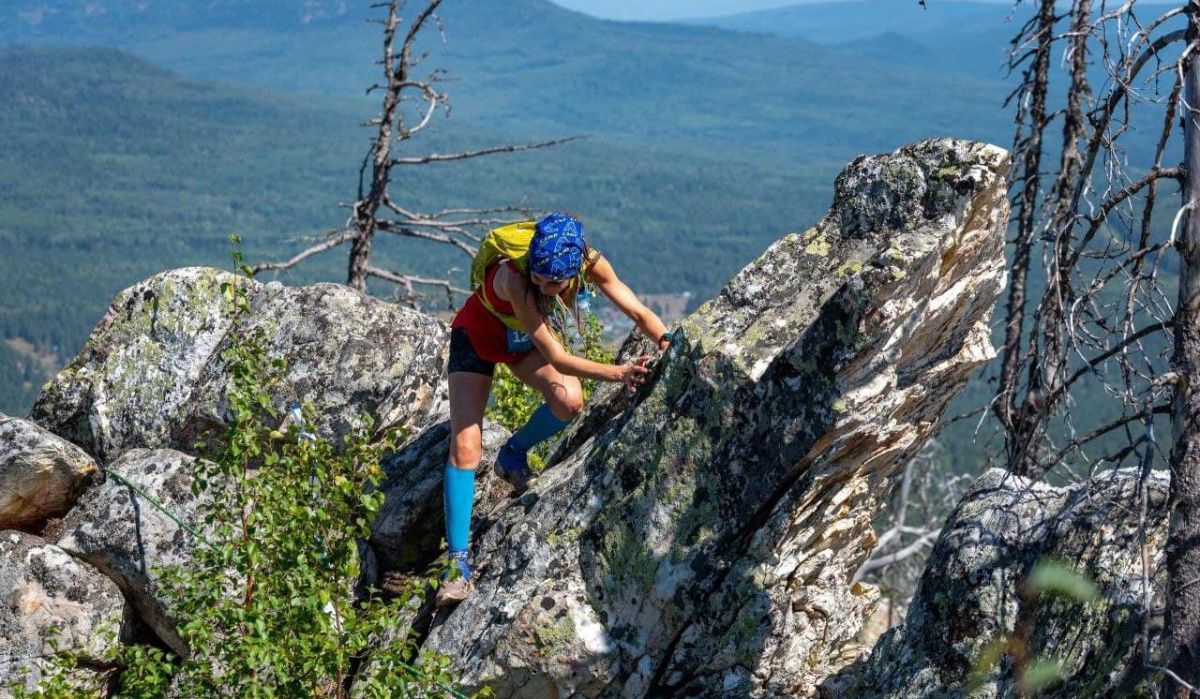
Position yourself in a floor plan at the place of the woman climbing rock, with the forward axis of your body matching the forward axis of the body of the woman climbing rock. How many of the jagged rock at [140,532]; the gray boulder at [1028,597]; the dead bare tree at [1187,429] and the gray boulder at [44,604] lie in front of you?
2

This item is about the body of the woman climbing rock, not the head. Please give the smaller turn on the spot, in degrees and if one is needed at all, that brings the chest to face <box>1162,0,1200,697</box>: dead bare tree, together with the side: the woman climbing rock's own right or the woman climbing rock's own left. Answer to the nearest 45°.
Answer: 0° — they already face it

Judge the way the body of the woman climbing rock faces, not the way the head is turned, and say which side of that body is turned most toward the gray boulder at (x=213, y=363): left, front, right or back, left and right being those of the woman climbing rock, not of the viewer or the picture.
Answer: back

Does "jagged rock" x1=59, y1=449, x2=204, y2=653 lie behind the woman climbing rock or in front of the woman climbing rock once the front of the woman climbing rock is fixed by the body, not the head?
behind

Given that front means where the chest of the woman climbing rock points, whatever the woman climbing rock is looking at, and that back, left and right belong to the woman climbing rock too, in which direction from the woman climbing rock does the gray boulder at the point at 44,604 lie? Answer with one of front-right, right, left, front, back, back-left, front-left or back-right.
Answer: back-right

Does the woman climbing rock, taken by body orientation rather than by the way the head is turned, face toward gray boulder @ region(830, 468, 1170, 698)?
yes

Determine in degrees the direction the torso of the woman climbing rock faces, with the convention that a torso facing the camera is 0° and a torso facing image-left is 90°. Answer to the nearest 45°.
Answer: approximately 315°

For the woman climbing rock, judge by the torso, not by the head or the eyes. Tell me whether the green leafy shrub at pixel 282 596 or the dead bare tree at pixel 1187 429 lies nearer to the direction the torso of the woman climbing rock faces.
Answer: the dead bare tree

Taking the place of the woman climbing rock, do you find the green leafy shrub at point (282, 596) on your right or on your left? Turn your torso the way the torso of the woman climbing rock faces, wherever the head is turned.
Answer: on your right
